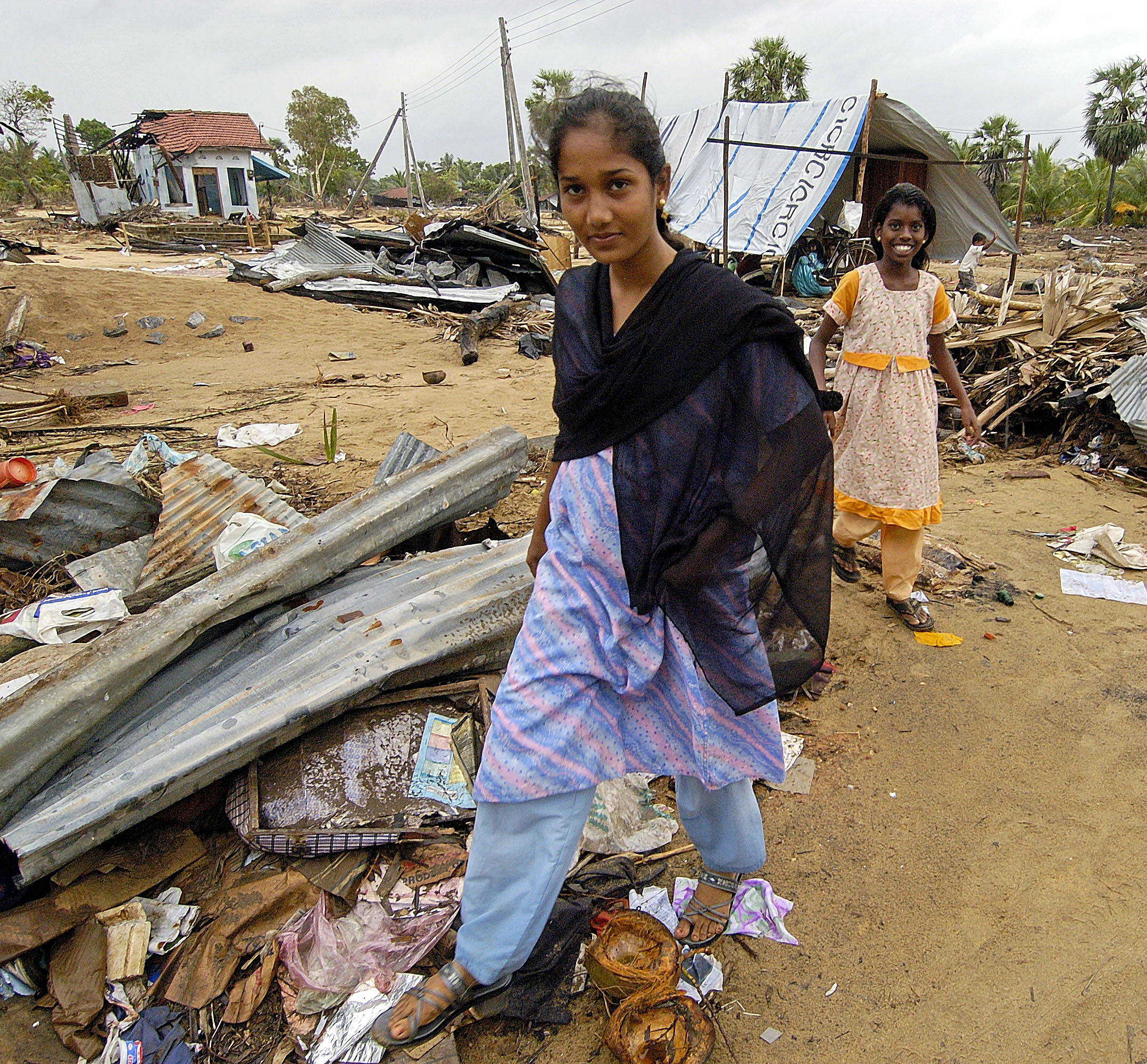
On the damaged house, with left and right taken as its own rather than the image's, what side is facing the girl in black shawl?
front

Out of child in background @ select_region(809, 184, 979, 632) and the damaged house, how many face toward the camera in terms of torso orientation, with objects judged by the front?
2

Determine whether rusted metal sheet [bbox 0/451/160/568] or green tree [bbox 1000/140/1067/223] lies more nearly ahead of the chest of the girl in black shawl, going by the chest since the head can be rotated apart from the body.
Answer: the rusted metal sheet

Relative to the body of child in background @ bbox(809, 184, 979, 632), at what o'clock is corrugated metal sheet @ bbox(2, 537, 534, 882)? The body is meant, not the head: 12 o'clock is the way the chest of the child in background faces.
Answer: The corrugated metal sheet is roughly at 1 o'clock from the child in background.

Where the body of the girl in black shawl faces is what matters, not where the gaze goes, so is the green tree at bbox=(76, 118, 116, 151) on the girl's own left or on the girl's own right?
on the girl's own right

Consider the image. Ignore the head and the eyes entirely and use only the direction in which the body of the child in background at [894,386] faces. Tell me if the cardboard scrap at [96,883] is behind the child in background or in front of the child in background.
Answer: in front

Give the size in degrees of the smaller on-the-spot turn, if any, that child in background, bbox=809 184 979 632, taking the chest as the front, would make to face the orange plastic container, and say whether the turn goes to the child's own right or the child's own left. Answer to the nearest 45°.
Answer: approximately 90° to the child's own right

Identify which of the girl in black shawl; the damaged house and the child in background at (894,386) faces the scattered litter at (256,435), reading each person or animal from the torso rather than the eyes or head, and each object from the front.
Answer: the damaged house

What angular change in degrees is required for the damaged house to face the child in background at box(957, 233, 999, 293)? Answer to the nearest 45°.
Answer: approximately 45° to its left

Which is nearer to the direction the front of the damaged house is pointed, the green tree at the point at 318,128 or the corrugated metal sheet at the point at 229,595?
the corrugated metal sheet

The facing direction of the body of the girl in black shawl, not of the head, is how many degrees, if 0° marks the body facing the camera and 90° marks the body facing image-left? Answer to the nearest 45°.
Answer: approximately 45°
